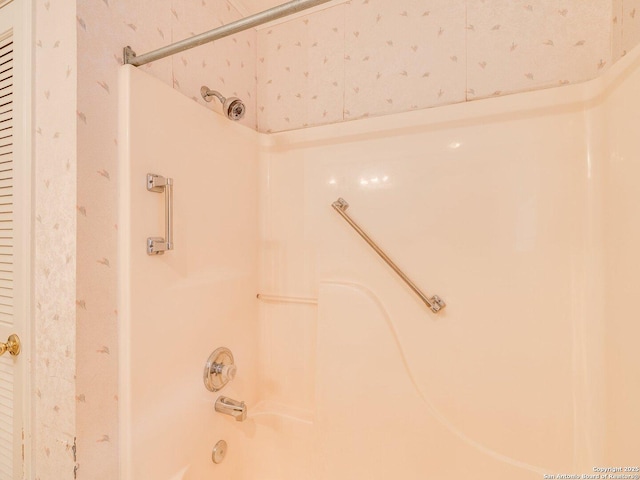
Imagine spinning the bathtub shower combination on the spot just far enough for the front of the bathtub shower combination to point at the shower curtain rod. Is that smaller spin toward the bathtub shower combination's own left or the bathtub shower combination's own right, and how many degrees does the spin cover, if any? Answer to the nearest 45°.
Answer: approximately 45° to the bathtub shower combination's own right

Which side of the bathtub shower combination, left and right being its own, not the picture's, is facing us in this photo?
front

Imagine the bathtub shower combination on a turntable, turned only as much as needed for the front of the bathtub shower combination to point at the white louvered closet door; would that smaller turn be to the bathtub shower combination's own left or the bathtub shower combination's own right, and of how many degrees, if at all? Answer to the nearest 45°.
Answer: approximately 90° to the bathtub shower combination's own right
